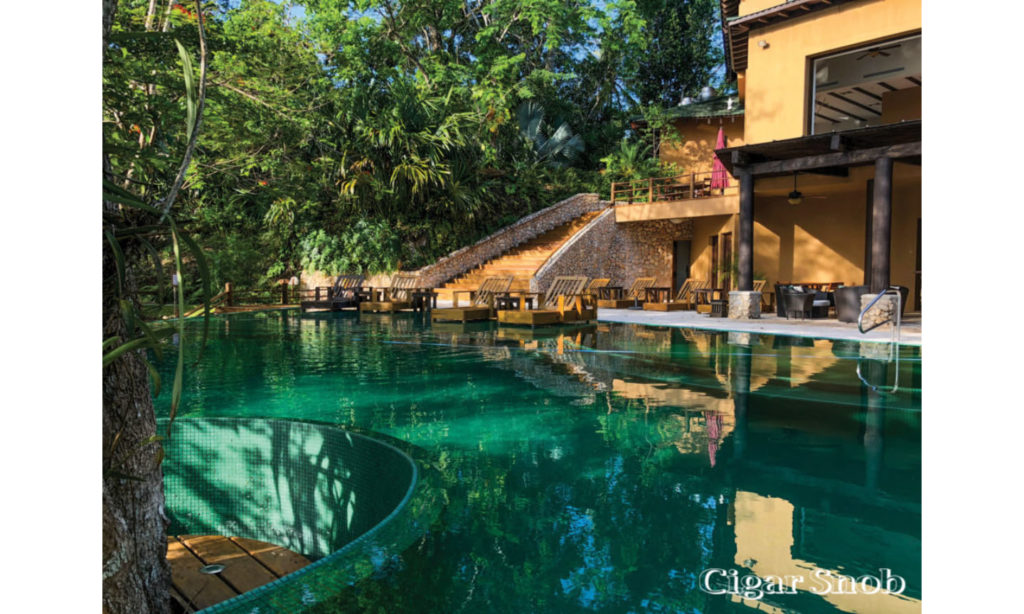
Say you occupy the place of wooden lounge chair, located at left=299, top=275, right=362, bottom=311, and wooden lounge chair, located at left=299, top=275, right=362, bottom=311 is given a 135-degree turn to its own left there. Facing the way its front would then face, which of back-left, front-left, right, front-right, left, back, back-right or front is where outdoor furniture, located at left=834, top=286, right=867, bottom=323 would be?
front-right

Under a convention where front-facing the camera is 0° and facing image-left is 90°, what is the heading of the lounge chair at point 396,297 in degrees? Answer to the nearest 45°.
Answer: approximately 45°

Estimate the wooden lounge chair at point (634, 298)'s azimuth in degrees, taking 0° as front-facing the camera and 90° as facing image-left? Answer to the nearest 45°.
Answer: approximately 45°

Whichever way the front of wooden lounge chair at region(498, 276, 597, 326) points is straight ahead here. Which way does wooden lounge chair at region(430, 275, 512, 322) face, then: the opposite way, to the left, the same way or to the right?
the same way

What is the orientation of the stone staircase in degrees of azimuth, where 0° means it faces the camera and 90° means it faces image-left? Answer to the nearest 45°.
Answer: approximately 45°

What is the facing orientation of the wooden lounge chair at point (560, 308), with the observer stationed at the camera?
facing the viewer and to the left of the viewer

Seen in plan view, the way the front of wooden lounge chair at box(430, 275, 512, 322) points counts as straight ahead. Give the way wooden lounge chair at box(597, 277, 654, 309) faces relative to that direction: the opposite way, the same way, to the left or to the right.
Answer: the same way

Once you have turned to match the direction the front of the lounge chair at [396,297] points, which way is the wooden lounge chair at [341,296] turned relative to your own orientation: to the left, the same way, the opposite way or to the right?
the same way

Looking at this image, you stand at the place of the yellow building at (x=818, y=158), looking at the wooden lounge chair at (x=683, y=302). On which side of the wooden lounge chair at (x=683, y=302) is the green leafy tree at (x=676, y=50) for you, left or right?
right

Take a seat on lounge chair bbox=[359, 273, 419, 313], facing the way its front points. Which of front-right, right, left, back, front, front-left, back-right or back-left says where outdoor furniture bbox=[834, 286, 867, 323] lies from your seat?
left

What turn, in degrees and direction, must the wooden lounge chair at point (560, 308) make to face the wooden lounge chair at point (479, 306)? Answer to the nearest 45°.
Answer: approximately 90° to its right

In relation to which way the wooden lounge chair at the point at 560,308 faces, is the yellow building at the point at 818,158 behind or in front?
behind

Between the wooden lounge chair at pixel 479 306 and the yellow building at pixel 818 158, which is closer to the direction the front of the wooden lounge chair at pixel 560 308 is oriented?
the wooden lounge chair

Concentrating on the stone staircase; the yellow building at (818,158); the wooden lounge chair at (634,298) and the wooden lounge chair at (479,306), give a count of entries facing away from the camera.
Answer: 0

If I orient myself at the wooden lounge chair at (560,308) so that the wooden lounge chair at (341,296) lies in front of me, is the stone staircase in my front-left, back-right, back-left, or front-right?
front-right

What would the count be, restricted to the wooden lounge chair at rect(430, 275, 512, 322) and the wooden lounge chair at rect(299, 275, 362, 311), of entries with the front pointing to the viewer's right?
0
